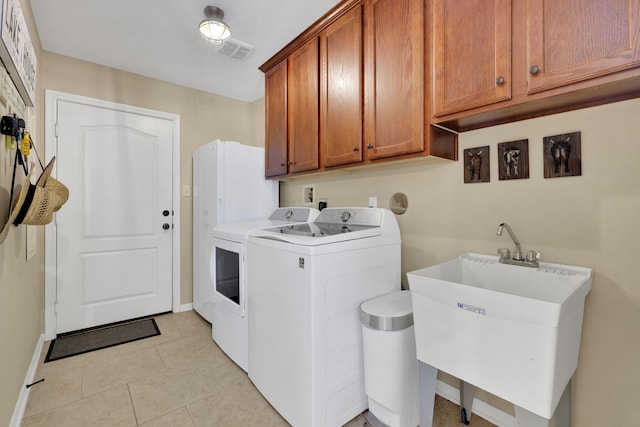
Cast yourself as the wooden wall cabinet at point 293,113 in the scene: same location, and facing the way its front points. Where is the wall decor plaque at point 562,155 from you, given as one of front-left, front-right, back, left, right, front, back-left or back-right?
left

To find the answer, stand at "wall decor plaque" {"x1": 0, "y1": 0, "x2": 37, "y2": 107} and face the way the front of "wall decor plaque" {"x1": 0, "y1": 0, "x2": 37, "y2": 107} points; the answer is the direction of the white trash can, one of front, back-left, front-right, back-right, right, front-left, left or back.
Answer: front-right

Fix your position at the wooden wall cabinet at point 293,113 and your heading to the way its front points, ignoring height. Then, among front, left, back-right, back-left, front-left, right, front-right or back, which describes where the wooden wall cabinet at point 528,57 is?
left

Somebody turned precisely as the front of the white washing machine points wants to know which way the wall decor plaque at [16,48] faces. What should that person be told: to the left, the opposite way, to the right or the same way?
the opposite way

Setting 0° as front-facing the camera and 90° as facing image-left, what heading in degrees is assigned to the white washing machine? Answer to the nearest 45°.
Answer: approximately 45°

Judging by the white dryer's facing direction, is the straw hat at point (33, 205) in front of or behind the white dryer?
in front

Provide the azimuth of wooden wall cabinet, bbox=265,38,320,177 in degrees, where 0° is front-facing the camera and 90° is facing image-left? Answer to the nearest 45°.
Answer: approximately 45°

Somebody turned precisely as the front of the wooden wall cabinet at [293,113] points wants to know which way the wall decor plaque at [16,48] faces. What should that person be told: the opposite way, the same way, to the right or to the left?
the opposite way
